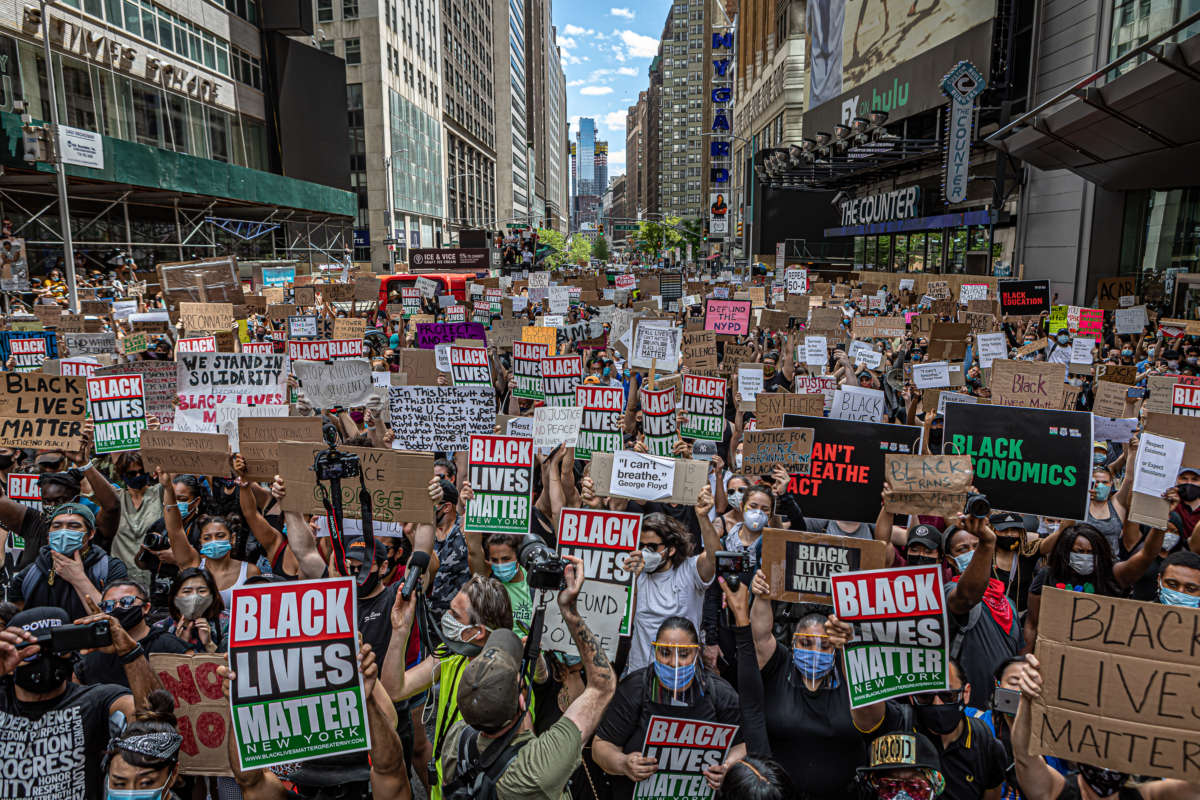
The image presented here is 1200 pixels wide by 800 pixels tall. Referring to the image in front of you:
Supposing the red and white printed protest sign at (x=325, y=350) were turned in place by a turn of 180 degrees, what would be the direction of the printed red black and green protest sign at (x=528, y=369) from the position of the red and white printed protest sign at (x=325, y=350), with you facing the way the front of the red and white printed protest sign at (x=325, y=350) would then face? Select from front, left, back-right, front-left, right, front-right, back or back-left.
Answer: back-right

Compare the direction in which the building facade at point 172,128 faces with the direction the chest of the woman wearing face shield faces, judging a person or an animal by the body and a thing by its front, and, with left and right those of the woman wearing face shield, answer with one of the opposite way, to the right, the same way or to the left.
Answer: to the left

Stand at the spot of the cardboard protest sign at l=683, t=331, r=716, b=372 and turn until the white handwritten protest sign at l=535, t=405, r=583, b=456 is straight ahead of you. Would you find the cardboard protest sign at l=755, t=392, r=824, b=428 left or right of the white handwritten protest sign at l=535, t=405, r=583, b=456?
left

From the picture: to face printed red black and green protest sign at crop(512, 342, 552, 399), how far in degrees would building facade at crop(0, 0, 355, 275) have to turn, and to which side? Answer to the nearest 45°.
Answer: approximately 45° to its right

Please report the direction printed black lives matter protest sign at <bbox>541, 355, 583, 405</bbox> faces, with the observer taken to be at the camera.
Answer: facing the viewer

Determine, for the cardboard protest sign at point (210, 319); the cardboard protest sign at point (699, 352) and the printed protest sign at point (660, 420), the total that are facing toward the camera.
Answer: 3

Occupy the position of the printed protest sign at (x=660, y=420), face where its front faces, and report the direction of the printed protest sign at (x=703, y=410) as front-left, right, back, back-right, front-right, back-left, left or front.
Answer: back-left

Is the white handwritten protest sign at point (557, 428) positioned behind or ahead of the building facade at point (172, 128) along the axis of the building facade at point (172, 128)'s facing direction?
ahead

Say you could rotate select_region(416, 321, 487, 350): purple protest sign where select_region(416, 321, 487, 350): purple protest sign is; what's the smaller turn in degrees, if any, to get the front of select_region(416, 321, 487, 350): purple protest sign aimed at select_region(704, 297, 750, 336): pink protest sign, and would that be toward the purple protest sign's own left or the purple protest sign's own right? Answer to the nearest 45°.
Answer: approximately 90° to the purple protest sign's own left

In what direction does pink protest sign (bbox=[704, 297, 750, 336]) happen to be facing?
toward the camera

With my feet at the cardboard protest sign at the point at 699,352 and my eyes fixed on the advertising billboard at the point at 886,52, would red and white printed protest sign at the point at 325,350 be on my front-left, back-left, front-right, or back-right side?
back-left

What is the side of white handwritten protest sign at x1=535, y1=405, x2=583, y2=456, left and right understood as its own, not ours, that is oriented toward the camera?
front

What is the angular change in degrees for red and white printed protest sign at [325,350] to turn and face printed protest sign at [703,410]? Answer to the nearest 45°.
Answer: approximately 45° to its left

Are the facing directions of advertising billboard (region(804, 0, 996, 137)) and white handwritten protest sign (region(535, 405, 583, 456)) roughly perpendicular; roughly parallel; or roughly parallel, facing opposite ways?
roughly perpendicular

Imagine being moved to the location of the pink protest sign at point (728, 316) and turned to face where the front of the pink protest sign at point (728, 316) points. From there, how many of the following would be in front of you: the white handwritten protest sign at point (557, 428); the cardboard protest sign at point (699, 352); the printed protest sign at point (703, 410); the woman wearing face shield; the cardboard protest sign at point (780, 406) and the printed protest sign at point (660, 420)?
6

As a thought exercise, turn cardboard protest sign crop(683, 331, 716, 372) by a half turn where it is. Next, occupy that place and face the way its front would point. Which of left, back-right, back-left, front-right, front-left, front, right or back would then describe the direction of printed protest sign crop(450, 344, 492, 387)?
back-left

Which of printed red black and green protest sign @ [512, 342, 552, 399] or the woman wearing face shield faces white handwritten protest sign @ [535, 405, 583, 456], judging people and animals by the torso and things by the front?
printed red black and green protest sign @ [512, 342, 552, 399]
